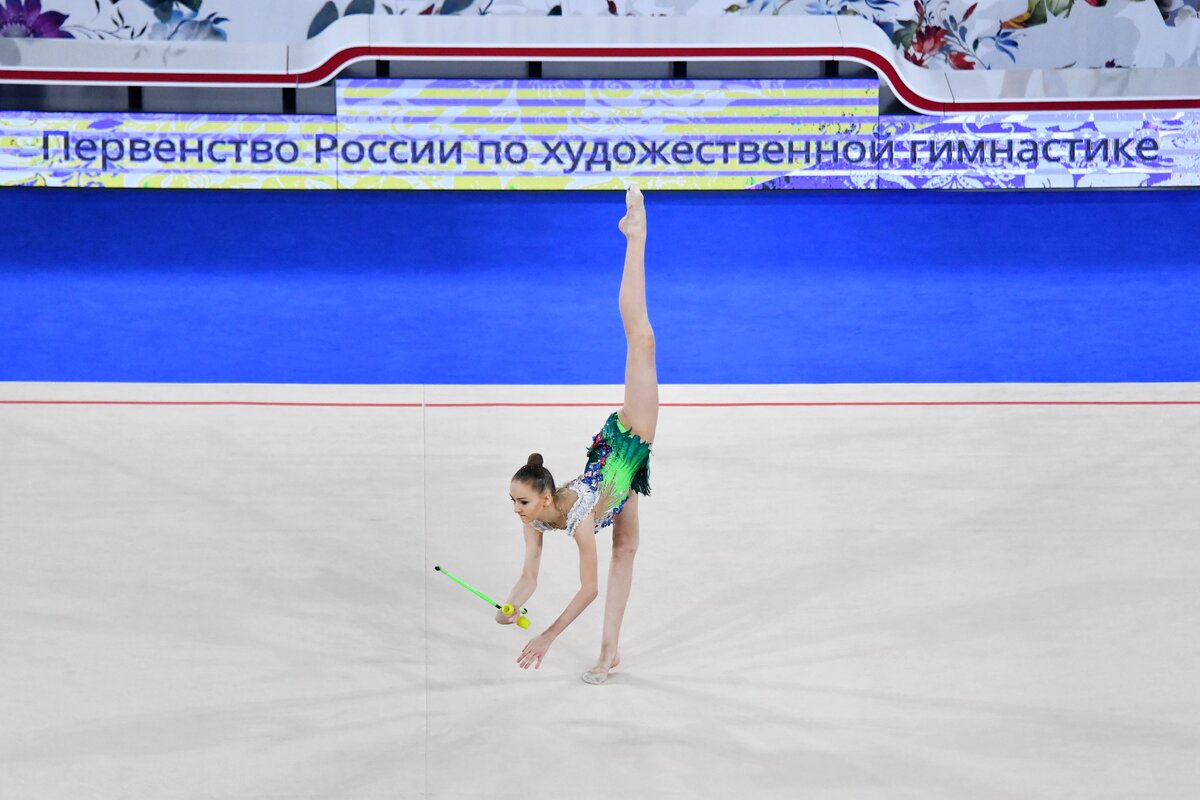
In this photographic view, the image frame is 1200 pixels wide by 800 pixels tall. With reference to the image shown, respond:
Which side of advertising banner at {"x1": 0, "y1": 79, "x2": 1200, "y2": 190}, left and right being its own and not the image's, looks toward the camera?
front

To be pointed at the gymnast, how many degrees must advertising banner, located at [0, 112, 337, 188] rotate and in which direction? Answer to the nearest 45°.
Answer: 0° — it already faces them

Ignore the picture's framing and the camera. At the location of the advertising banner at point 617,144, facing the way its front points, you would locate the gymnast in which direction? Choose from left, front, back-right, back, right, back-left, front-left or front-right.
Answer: front
